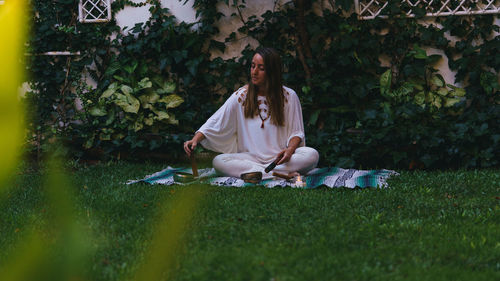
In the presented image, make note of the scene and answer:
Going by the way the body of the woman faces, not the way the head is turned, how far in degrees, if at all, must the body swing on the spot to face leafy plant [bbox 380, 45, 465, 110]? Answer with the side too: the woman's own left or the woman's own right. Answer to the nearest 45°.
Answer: approximately 135° to the woman's own left

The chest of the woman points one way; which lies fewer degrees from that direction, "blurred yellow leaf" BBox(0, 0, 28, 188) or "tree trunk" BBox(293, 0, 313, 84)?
the blurred yellow leaf

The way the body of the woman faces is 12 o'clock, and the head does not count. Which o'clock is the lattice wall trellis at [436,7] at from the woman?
The lattice wall trellis is roughly at 8 o'clock from the woman.

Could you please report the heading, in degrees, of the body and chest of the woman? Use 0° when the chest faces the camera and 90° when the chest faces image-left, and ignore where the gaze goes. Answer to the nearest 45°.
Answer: approximately 0°

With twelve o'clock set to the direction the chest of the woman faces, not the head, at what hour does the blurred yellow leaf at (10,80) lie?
The blurred yellow leaf is roughly at 12 o'clock from the woman.

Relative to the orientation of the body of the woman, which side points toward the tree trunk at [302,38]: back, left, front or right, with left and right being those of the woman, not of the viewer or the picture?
back
